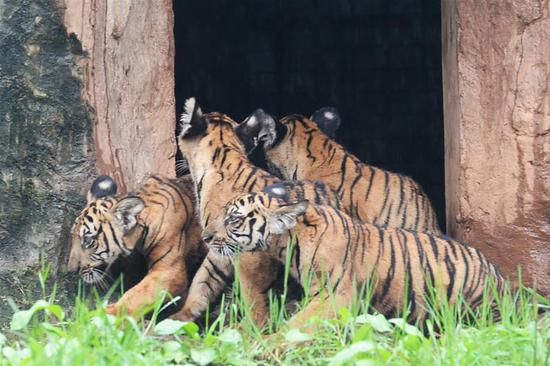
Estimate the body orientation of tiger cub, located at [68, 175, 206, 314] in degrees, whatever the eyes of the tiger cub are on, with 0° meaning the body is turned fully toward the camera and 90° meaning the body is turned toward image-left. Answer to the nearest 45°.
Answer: approximately 90°

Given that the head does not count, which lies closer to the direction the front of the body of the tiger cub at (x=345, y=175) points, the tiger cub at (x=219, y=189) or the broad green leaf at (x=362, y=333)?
the tiger cub

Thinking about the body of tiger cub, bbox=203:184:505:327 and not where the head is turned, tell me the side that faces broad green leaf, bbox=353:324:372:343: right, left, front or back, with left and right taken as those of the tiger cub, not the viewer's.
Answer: left

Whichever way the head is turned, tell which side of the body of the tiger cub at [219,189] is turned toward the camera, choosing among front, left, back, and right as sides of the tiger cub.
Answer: left

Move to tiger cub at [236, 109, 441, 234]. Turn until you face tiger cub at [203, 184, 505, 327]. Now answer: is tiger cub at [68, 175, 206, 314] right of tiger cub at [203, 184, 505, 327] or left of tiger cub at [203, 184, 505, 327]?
right

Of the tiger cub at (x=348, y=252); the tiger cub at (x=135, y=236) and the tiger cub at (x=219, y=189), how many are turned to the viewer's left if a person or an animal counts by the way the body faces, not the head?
3

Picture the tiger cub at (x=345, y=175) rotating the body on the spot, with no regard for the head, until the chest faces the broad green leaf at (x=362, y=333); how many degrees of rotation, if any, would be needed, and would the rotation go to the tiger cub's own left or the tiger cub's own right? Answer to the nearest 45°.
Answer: approximately 135° to the tiger cub's own left

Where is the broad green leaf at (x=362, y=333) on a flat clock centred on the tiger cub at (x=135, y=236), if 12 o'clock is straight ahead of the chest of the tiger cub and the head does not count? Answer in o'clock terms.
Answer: The broad green leaf is roughly at 8 o'clock from the tiger cub.

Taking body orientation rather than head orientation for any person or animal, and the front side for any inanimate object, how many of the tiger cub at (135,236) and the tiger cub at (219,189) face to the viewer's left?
2

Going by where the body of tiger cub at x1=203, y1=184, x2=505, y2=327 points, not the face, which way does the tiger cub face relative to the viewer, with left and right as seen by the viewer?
facing to the left of the viewer

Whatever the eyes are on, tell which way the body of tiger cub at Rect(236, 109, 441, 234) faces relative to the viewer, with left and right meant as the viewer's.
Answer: facing away from the viewer and to the left of the viewer

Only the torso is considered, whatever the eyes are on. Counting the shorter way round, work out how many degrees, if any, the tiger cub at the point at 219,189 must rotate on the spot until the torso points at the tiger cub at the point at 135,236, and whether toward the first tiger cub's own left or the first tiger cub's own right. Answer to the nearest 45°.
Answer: approximately 45° to the first tiger cub's own left
